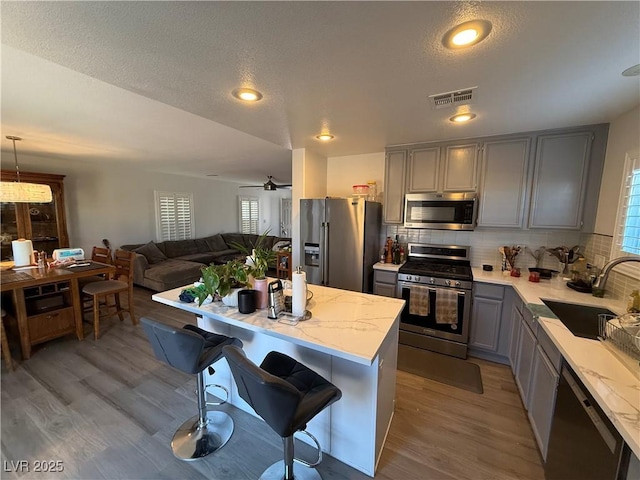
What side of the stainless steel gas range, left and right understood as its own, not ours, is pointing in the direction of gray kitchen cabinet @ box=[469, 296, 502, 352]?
left

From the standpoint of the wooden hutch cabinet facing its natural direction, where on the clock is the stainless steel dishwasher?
The stainless steel dishwasher is roughly at 1 o'clock from the wooden hutch cabinet.

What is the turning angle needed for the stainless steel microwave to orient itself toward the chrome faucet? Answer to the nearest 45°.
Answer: approximately 45° to its left

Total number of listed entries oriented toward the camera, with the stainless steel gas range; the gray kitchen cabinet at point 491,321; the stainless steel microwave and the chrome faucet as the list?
3

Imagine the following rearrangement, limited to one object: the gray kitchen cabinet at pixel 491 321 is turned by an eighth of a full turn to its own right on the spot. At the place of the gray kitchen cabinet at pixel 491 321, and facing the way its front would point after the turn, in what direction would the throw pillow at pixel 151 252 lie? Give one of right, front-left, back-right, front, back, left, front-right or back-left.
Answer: front-right

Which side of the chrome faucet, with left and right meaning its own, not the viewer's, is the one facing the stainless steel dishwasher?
left

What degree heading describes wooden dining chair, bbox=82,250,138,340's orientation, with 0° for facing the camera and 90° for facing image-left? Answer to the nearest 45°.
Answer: approximately 45°

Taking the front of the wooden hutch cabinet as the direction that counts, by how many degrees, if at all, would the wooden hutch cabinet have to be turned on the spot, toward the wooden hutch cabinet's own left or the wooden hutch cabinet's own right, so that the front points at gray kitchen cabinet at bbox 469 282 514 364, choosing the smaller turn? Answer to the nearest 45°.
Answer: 0° — it already faces it

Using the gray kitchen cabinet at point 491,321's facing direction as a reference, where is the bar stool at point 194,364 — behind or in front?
in front

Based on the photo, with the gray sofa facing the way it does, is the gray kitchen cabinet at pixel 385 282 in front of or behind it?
in front
